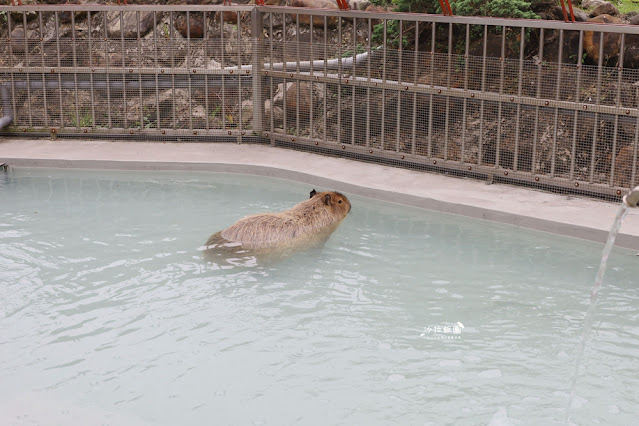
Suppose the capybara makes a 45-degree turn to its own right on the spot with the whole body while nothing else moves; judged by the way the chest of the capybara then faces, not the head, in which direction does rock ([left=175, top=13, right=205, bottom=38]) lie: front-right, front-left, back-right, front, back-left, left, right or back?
left

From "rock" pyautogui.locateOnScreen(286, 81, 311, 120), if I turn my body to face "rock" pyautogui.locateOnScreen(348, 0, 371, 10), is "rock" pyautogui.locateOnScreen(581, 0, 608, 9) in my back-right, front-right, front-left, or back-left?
front-right

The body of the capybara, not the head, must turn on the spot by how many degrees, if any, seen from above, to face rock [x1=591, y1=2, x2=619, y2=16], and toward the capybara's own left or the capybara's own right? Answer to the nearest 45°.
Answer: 0° — it already faces it

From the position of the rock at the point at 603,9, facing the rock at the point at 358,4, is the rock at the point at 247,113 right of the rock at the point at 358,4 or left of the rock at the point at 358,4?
left

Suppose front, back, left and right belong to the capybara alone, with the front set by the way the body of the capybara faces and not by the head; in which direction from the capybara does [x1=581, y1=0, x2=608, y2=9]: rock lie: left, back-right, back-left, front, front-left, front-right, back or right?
front

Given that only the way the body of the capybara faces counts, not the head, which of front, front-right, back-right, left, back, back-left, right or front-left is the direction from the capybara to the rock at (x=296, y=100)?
front-left

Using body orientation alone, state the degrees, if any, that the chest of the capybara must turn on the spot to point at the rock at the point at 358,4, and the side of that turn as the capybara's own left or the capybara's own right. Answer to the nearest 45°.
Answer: approximately 45° to the capybara's own left

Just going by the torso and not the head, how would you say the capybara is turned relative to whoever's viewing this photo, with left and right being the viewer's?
facing away from the viewer and to the right of the viewer

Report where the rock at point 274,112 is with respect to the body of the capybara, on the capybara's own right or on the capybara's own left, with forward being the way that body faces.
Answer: on the capybara's own left

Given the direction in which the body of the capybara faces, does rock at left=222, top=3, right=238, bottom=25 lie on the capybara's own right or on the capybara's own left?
on the capybara's own left

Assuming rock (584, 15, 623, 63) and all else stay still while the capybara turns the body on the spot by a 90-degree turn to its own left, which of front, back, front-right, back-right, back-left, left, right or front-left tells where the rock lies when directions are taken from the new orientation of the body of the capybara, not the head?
right

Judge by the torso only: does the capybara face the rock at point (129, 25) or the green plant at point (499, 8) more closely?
the green plant

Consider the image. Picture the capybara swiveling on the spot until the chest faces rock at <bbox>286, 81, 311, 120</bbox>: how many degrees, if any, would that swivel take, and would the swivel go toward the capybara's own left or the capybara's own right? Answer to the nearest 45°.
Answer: approximately 45° to the capybara's own left

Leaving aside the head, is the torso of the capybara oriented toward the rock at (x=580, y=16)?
yes
